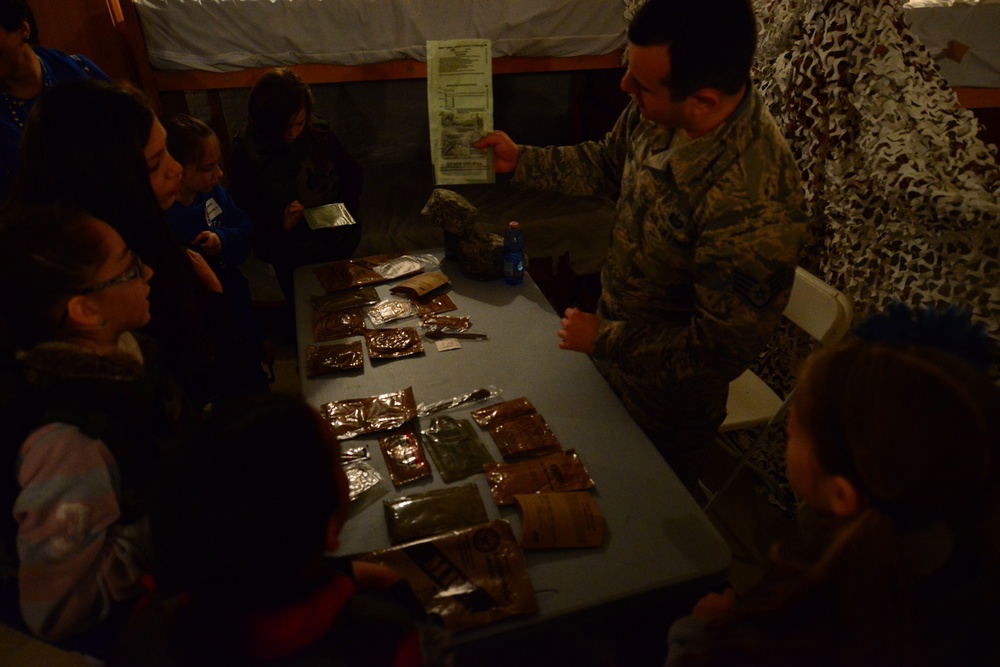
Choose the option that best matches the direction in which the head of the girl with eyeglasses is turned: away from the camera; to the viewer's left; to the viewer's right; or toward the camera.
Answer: to the viewer's right

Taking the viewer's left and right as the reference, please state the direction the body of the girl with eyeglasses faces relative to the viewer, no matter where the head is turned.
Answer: facing to the right of the viewer

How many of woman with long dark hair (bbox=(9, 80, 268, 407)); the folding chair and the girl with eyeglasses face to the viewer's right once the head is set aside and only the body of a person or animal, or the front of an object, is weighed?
2

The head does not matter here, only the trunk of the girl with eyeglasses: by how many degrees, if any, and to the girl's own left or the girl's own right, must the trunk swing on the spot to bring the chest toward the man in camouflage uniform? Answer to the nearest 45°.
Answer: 0° — they already face them

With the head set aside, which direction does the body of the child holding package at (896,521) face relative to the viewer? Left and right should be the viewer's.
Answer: facing away from the viewer and to the left of the viewer

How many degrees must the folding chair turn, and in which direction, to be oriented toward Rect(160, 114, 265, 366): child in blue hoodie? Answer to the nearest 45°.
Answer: approximately 45° to its right

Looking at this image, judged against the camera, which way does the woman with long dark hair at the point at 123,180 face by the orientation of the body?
to the viewer's right

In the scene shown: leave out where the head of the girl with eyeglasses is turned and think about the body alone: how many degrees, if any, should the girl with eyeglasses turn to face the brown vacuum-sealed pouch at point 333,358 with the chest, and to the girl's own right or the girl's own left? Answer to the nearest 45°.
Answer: approximately 45° to the girl's own left

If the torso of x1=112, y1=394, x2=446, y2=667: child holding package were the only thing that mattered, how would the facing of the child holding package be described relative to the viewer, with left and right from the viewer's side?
facing away from the viewer and to the right of the viewer

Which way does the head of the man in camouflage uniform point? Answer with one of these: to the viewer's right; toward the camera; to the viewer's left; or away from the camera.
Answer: to the viewer's left

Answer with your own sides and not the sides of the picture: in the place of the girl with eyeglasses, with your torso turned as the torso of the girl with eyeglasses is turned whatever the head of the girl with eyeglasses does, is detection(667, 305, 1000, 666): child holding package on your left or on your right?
on your right
